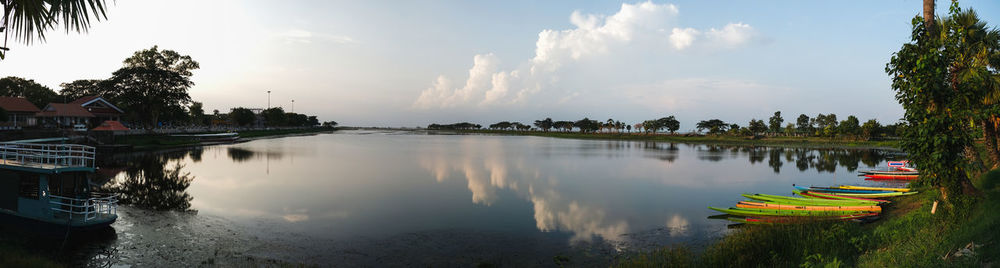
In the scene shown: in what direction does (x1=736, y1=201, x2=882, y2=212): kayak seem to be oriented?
to the viewer's left

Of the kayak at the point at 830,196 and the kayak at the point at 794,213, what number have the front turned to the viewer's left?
2

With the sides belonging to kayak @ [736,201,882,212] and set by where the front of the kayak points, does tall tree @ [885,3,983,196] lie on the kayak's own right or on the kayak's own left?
on the kayak's own left

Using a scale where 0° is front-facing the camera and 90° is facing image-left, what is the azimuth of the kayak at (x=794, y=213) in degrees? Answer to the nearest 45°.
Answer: approximately 90°

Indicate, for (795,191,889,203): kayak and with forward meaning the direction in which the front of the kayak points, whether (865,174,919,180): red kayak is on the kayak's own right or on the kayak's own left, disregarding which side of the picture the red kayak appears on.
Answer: on the kayak's own right

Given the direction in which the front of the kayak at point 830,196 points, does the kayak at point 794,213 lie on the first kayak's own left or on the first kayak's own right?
on the first kayak's own left
